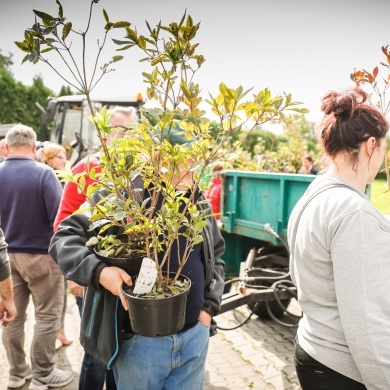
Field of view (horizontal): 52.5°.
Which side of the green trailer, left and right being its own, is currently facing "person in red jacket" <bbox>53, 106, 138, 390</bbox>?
front

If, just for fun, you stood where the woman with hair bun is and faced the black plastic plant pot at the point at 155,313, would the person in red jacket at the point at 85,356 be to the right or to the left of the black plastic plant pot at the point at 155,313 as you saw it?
right

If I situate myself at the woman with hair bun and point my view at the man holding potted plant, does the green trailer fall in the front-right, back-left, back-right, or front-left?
front-right

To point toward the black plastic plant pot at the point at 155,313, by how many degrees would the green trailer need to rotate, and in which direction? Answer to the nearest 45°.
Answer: approximately 45° to its left

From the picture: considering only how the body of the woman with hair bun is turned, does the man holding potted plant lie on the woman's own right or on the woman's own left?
on the woman's own left

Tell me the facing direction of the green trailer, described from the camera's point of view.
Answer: facing the viewer and to the left of the viewer
